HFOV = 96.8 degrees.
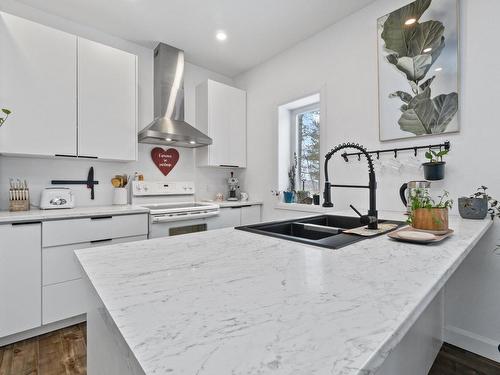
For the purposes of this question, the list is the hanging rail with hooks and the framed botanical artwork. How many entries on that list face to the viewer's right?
0

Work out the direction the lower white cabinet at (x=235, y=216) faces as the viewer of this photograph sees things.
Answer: facing the viewer and to the right of the viewer

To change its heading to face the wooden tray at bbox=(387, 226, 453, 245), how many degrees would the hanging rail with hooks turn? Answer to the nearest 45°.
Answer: approximately 45° to its left

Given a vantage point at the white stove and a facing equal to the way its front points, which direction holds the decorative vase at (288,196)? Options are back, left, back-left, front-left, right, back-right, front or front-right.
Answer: front-left

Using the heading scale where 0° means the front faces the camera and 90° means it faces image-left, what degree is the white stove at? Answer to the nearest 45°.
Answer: approximately 315°

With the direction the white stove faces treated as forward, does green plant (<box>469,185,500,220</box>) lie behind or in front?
in front

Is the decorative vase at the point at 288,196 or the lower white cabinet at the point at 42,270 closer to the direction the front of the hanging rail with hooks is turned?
the lower white cabinet

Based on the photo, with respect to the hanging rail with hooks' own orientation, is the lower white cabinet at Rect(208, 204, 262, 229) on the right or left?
on its right
